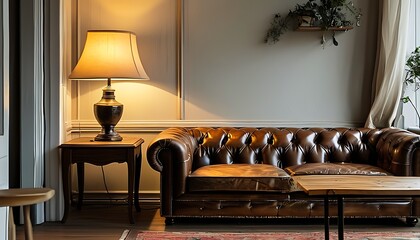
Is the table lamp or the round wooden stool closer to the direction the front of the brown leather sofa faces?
the round wooden stool

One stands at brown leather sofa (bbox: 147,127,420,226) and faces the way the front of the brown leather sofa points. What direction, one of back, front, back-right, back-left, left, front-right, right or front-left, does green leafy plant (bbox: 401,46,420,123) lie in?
back-left

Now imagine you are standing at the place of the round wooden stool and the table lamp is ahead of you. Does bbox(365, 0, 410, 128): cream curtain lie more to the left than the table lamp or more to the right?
right

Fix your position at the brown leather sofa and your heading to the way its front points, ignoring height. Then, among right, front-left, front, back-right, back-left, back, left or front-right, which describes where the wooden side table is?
right

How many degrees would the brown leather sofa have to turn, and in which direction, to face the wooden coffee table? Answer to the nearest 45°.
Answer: approximately 45° to its left

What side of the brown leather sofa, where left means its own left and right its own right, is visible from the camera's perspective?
front

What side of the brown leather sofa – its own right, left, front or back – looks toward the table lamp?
right
